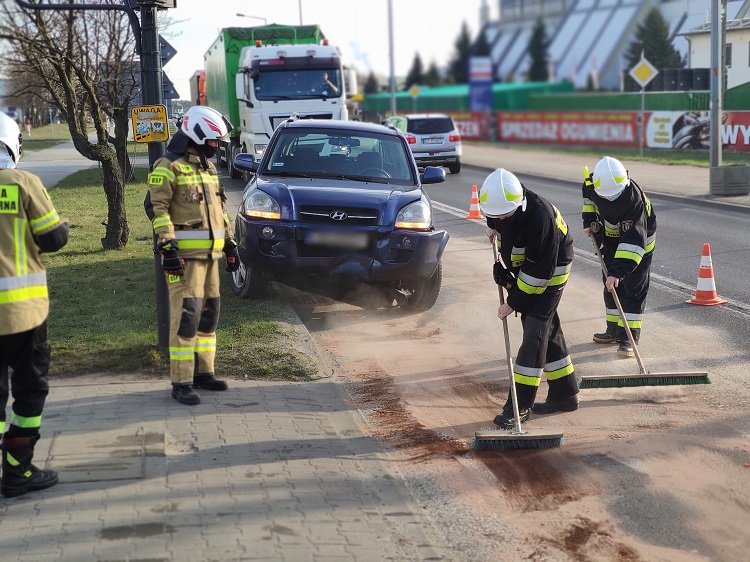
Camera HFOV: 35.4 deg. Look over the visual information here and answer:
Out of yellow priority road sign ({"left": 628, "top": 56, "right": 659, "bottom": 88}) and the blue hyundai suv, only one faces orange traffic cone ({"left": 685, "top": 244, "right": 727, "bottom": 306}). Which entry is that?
the yellow priority road sign

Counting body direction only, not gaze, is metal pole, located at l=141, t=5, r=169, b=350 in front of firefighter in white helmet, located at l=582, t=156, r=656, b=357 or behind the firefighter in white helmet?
in front

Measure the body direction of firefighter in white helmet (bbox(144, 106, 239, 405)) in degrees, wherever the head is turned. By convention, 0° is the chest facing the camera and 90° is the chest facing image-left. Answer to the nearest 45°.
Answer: approximately 315°

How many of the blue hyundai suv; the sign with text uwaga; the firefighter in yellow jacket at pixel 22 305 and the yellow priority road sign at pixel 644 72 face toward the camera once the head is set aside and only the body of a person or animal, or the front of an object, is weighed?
3

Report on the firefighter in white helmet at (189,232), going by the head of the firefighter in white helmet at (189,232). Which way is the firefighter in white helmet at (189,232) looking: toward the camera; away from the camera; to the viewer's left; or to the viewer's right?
to the viewer's right

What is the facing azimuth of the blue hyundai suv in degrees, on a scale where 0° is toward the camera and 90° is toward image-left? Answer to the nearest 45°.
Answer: approximately 0°

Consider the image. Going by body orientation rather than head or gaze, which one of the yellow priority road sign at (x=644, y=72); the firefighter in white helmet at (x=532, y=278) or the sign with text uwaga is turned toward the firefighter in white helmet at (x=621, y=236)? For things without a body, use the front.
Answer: the yellow priority road sign

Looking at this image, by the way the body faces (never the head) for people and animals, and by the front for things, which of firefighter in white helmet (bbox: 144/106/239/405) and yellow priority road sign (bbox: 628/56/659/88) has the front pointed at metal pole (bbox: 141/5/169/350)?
the yellow priority road sign

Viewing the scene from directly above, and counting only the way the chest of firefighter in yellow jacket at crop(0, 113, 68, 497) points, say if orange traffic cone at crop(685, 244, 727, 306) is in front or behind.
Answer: in front

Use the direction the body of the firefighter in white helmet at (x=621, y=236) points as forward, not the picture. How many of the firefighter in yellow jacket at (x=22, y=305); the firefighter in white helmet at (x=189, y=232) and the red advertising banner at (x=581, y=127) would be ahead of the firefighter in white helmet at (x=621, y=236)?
2

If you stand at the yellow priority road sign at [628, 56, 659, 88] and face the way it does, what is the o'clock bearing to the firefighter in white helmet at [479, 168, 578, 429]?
The firefighter in white helmet is roughly at 12 o'clock from the yellow priority road sign.

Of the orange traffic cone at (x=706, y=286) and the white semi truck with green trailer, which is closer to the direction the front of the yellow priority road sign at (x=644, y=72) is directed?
the orange traffic cone

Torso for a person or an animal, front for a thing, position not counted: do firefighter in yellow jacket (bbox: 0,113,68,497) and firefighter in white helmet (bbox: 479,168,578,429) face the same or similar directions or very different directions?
very different directions

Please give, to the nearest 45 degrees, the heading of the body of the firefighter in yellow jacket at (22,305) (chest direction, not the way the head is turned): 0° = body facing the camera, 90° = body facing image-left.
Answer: approximately 225°

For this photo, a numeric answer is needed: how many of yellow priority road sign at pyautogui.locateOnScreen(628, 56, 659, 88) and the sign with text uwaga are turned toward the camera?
2
